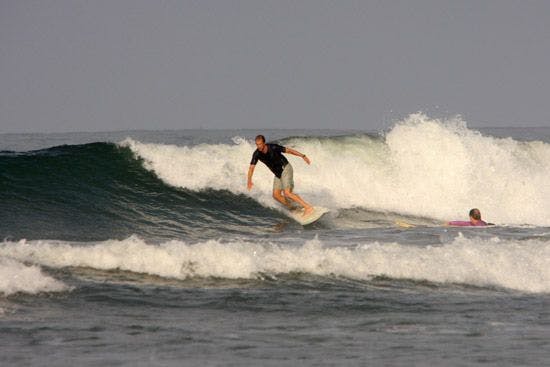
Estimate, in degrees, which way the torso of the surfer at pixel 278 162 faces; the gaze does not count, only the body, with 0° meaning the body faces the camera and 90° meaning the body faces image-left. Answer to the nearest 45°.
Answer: approximately 45°
